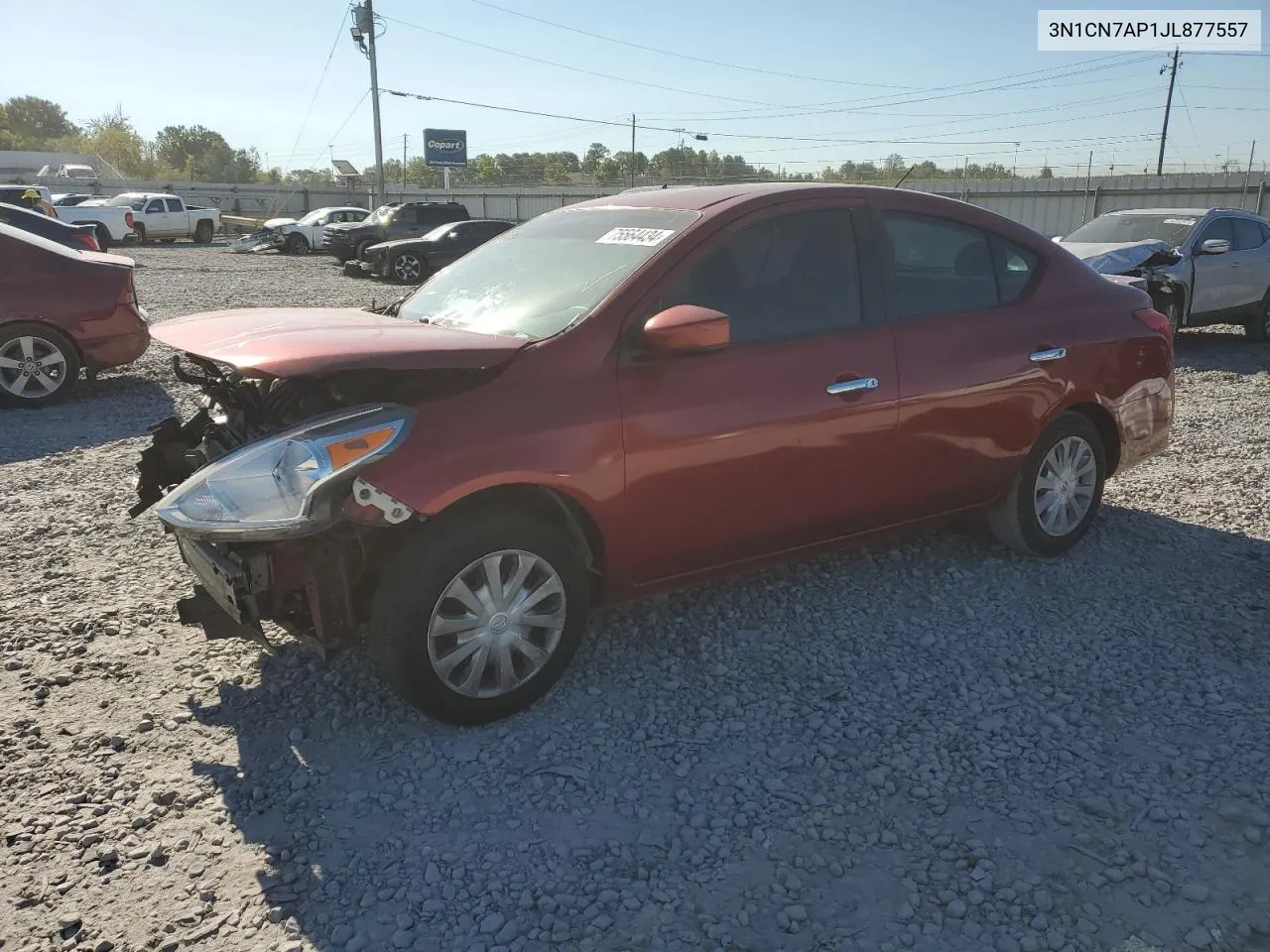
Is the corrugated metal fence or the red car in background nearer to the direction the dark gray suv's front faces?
the red car in background

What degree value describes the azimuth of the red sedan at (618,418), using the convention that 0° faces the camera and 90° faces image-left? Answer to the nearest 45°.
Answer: approximately 45°

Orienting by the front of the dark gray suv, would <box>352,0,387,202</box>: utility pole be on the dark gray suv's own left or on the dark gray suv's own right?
on the dark gray suv's own right

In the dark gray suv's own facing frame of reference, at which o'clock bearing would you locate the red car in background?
The red car in background is roughly at 11 o'clock from the dark gray suv.

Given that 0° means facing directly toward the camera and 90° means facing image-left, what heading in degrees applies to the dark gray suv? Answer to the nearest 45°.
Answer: approximately 45°

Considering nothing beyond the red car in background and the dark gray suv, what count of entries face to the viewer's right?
0

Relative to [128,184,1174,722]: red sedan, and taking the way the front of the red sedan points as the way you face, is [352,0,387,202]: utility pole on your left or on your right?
on your right

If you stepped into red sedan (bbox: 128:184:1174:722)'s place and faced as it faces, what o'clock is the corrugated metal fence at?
The corrugated metal fence is roughly at 5 o'clock from the red sedan.

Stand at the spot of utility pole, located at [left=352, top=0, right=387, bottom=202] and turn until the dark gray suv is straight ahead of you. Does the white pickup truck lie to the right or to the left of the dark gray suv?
right

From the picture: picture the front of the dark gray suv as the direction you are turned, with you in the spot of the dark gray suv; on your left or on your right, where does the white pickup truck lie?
on your right

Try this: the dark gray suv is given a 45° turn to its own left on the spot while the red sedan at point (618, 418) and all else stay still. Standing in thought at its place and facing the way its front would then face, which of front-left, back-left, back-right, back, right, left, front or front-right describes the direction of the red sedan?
front
